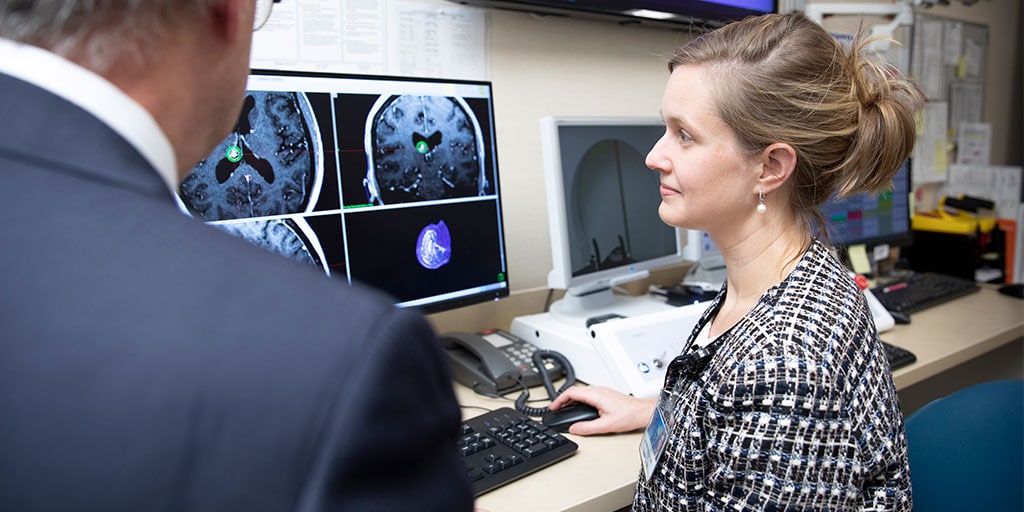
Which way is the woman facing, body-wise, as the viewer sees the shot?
to the viewer's left

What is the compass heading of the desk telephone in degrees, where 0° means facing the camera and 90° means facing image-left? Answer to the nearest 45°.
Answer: approximately 315°

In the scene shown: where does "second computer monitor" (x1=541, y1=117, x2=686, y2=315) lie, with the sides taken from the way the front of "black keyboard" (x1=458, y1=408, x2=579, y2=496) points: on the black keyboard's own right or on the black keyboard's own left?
on the black keyboard's own left

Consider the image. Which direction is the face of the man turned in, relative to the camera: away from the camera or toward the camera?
away from the camera

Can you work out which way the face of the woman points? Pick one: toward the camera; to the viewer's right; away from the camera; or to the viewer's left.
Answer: to the viewer's left

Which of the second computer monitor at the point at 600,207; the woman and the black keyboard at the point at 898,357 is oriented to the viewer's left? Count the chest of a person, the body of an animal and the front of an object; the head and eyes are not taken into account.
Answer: the woman

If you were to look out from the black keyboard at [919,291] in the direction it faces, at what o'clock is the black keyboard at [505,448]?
the black keyboard at [505,448] is roughly at 2 o'clock from the black keyboard at [919,291].

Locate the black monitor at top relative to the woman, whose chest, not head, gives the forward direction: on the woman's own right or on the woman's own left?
on the woman's own right

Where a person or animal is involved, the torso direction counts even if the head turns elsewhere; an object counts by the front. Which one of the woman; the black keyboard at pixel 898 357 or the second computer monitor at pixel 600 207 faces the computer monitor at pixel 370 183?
the woman

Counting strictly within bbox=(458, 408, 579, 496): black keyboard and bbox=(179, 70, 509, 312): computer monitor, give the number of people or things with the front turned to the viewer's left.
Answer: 0

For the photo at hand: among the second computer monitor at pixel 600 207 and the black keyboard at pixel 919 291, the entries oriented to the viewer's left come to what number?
0

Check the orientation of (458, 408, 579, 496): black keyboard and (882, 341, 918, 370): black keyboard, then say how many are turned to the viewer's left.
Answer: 0

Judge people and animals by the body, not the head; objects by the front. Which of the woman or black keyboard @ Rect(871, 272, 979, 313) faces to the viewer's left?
the woman
